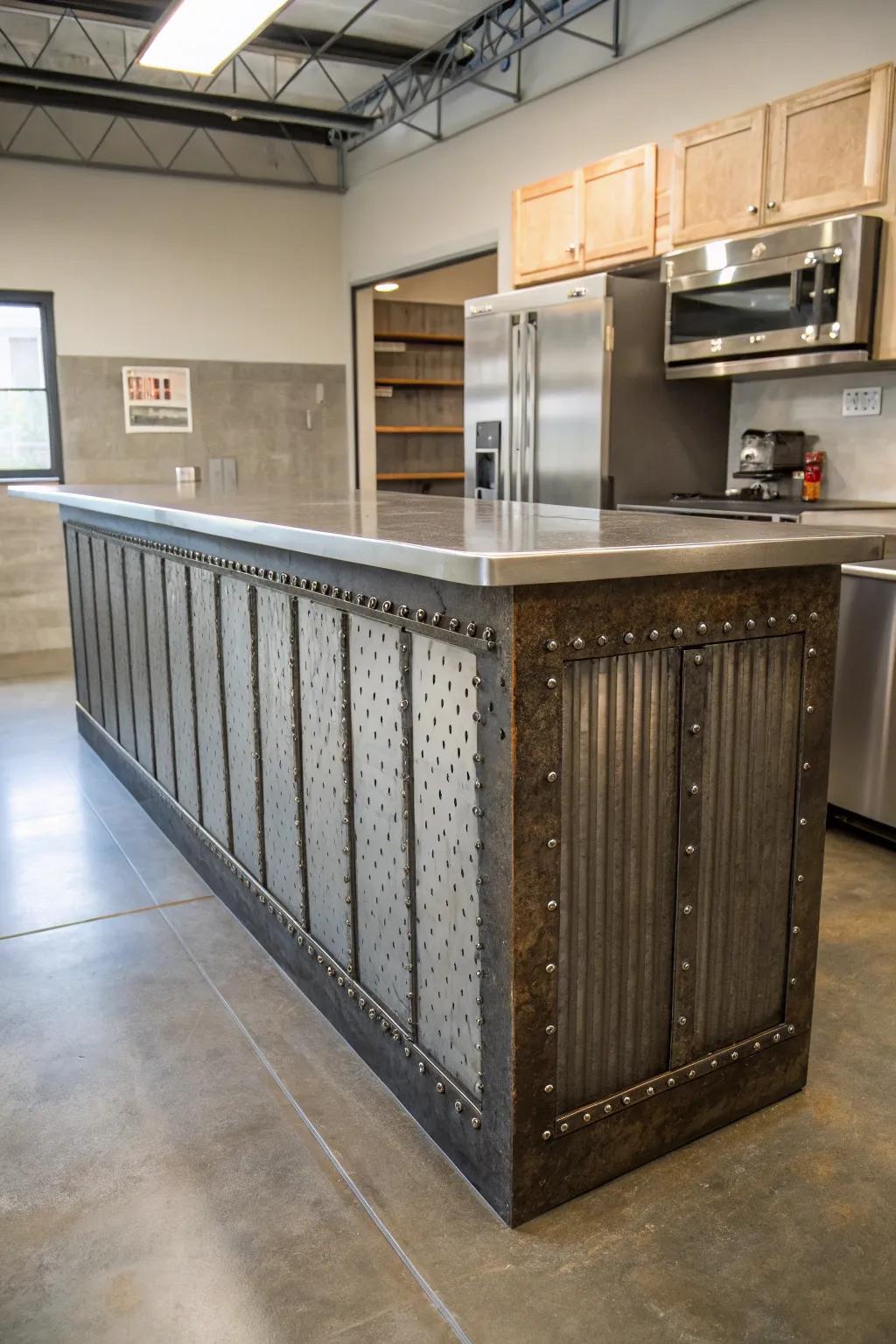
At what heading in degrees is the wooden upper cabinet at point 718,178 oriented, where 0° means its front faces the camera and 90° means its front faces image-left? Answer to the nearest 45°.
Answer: approximately 45°

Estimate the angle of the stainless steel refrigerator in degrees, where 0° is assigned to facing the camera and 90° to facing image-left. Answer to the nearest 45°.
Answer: approximately 45°

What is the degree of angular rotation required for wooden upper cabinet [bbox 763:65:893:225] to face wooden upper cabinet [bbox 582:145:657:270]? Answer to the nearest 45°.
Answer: approximately 90° to its right

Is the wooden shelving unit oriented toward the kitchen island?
yes

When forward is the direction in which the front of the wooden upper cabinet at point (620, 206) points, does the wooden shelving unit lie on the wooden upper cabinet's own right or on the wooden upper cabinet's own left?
on the wooden upper cabinet's own right

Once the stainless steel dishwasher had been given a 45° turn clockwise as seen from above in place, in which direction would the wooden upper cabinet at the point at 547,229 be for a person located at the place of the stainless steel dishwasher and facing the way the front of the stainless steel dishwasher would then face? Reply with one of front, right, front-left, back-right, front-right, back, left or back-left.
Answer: front-right

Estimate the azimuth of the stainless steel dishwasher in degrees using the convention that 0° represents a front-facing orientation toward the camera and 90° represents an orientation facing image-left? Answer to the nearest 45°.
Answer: approximately 45°

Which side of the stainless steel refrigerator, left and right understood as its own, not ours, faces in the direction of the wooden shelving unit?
right

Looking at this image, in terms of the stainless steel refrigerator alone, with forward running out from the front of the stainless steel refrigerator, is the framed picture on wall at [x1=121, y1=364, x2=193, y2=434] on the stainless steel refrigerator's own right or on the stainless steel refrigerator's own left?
on the stainless steel refrigerator's own right

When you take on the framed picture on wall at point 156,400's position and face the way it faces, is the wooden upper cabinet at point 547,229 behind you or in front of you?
in front
